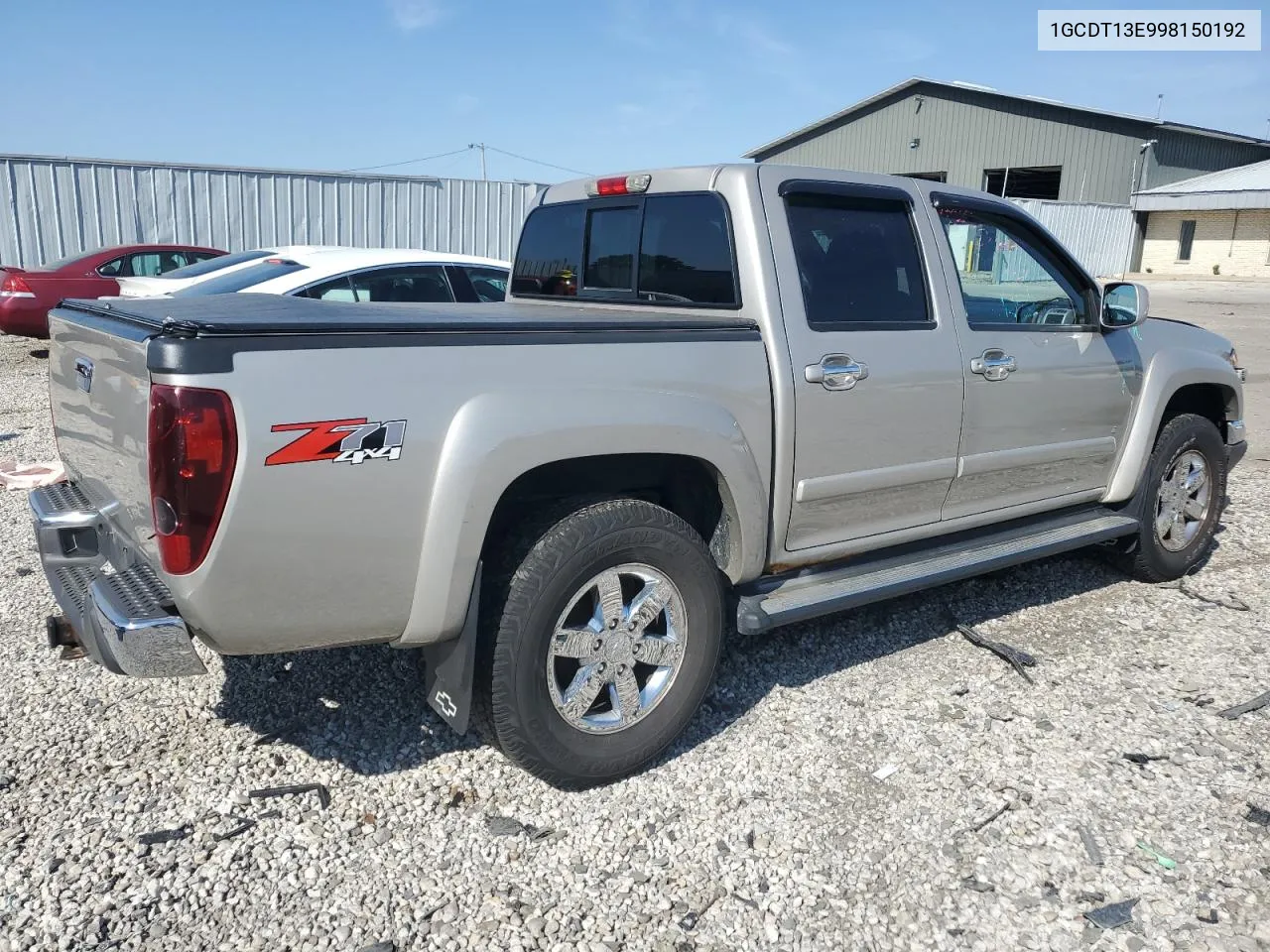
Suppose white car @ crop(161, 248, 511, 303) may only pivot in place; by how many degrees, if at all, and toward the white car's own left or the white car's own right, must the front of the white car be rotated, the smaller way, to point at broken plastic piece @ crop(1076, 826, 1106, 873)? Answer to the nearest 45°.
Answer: approximately 135° to the white car's own right

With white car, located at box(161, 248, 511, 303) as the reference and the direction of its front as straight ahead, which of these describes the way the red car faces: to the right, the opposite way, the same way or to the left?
the same way

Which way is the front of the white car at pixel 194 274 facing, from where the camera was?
facing away from the viewer and to the right of the viewer

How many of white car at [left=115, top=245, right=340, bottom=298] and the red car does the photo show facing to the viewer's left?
0

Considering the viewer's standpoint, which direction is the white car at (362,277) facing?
facing away from the viewer and to the right of the viewer

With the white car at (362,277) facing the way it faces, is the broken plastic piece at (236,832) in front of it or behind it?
behind

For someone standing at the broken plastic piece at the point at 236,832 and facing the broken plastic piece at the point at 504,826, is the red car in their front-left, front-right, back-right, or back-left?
back-left

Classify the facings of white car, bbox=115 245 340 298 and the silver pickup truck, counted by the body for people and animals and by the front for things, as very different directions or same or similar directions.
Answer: same or similar directions

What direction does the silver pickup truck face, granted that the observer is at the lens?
facing away from the viewer and to the right of the viewer

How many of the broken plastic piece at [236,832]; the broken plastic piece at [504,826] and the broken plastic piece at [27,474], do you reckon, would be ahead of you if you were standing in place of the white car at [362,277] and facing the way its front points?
0

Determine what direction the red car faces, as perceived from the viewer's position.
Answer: facing away from the viewer and to the right of the viewer

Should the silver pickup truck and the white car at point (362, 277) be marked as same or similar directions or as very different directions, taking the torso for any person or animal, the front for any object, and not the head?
same or similar directions
